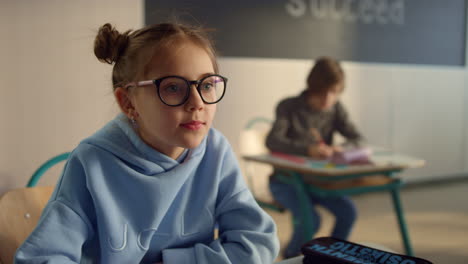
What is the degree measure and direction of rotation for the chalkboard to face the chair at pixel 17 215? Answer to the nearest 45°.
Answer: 0° — it already faces it

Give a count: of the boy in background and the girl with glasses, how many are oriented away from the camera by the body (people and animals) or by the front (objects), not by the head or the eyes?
0

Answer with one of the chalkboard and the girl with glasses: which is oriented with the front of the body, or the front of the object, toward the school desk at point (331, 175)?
the chalkboard

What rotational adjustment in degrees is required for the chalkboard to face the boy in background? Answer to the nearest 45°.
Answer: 0° — it already faces them

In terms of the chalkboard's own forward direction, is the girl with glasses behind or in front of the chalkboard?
in front

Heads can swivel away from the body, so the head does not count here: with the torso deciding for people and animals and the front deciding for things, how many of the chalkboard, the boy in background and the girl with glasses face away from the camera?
0

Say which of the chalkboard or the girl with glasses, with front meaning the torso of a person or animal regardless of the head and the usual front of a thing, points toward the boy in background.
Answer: the chalkboard

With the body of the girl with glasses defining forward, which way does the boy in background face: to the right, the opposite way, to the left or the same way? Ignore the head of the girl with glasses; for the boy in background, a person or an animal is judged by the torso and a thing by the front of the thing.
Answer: the same way

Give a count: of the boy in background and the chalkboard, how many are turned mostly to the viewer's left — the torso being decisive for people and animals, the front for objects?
0

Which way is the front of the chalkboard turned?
toward the camera

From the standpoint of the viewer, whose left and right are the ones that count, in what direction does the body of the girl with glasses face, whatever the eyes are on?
facing the viewer and to the right of the viewer

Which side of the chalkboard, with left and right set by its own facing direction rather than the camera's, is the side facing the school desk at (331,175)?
front

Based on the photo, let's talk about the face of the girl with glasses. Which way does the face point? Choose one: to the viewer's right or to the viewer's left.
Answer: to the viewer's right

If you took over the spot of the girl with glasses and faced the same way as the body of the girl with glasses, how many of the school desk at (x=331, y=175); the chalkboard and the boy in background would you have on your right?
0

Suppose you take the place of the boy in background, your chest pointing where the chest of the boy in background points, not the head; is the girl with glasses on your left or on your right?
on your right
